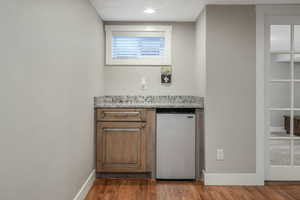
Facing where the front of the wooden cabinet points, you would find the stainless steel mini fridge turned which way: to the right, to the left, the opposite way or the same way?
the same way

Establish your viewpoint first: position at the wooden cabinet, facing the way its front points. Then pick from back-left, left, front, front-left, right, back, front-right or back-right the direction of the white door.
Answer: left

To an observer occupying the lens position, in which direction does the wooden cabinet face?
facing the viewer

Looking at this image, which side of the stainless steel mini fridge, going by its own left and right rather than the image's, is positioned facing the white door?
left

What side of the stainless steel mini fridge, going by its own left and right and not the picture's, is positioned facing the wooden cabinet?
right

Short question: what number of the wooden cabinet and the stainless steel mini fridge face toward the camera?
2
